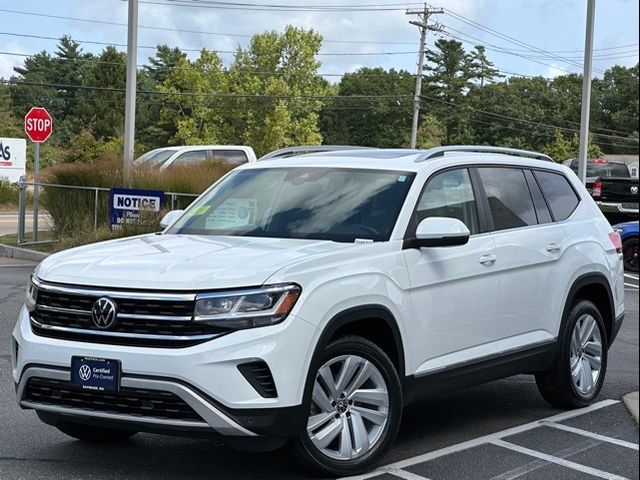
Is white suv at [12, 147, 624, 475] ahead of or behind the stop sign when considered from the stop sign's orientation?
ahead

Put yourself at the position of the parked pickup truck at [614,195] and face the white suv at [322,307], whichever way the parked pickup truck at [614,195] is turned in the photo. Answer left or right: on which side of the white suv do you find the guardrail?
right

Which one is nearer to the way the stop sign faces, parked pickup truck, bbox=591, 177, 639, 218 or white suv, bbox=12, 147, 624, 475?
the white suv

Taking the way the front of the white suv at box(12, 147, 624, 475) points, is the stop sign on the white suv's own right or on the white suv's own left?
on the white suv's own right

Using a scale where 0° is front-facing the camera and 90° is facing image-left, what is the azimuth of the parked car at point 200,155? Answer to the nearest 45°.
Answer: approximately 45°

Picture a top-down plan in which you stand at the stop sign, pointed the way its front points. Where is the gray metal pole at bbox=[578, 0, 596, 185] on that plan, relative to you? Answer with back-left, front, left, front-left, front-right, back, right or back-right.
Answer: left

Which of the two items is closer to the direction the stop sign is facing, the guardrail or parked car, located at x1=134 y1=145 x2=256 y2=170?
the guardrail
